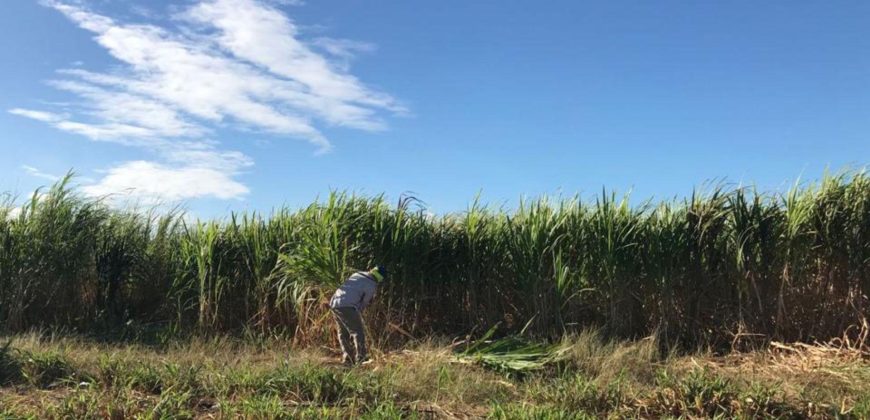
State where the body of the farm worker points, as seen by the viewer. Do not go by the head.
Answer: to the viewer's right
